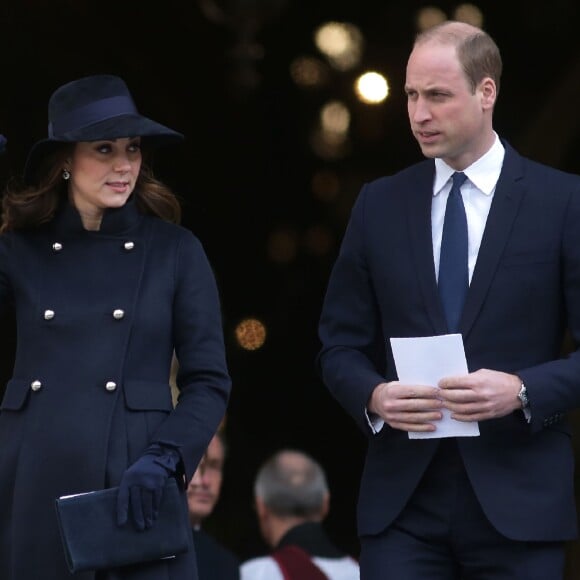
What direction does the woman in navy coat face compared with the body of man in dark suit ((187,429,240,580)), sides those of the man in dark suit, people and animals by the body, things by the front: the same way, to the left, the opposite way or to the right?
the same way

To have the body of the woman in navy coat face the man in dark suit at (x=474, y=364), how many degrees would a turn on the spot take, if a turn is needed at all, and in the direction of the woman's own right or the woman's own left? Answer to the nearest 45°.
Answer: approximately 90° to the woman's own left

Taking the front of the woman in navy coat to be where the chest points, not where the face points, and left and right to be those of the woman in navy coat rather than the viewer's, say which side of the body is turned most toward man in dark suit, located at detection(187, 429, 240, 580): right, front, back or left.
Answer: back

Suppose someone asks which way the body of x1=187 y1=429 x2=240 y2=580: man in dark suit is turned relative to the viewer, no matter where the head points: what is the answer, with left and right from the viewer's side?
facing the viewer

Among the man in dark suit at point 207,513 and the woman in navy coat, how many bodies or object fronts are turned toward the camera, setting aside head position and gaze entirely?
2

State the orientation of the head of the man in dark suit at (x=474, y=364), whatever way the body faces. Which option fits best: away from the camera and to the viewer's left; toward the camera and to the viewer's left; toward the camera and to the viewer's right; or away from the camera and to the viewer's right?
toward the camera and to the viewer's left

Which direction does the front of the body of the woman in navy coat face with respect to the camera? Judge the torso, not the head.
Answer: toward the camera

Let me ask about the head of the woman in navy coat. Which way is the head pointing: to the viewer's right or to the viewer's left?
to the viewer's right

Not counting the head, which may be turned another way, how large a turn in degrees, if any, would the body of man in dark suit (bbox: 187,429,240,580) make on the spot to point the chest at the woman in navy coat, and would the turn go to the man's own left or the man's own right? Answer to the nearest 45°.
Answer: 0° — they already face them
